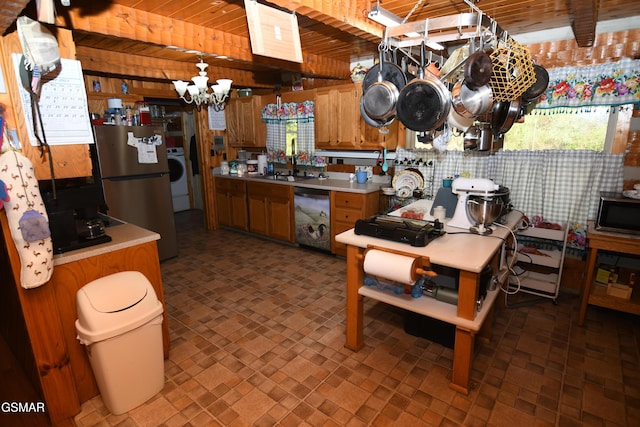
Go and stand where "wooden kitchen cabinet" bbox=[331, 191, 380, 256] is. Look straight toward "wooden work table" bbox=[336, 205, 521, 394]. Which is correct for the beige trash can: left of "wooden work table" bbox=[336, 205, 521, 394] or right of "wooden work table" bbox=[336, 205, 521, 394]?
right

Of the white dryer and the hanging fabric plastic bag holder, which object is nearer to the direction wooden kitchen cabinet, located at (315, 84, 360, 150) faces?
the hanging fabric plastic bag holder

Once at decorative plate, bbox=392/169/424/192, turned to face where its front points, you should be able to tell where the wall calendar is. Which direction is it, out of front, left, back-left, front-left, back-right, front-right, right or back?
front-right

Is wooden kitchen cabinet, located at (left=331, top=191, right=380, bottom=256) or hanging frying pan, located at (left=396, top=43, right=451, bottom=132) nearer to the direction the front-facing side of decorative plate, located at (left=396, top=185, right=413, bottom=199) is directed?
the hanging frying pan

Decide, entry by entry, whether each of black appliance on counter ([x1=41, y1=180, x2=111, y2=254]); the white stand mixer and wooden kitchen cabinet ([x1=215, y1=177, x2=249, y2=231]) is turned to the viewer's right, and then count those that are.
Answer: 2

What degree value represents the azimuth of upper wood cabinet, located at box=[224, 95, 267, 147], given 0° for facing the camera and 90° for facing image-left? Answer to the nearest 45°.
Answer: approximately 45°

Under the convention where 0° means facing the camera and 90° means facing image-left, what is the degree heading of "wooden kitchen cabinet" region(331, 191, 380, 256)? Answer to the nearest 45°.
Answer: approximately 45°

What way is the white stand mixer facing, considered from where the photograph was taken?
facing to the right of the viewer

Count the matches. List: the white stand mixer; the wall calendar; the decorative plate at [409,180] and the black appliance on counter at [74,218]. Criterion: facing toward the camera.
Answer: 2

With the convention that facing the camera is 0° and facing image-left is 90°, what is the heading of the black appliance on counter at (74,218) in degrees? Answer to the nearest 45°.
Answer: approximately 270°
